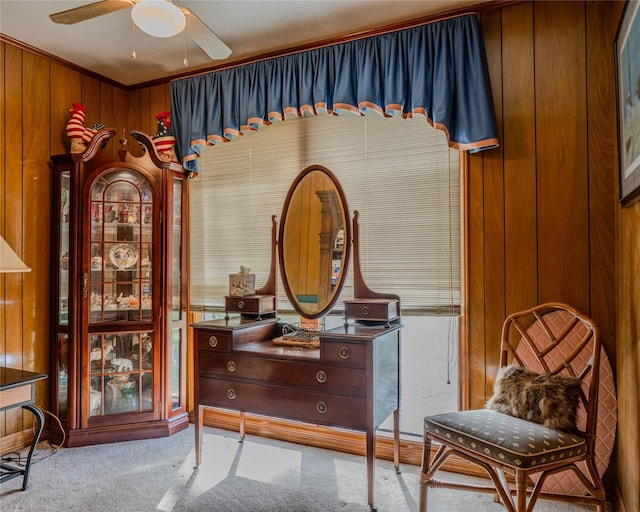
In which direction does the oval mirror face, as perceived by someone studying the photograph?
facing the viewer and to the left of the viewer

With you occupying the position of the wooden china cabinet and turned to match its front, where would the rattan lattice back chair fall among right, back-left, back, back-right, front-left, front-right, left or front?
front-left

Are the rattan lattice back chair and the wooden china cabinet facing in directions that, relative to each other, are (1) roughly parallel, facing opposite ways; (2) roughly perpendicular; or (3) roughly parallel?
roughly perpendicular

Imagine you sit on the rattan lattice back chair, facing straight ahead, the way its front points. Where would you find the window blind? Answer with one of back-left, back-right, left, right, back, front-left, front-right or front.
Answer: right

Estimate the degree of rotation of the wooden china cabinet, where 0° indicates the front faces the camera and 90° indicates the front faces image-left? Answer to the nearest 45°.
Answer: approximately 0°

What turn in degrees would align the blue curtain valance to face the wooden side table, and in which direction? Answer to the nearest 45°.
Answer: approximately 45° to its right

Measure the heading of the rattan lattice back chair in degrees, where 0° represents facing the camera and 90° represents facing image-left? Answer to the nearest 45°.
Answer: approximately 45°

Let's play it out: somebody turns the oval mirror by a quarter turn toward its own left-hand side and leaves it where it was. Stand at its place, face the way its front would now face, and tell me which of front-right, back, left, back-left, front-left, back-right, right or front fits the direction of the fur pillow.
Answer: front

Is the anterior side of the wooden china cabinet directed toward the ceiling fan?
yes

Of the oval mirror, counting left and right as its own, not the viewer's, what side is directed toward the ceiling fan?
front
